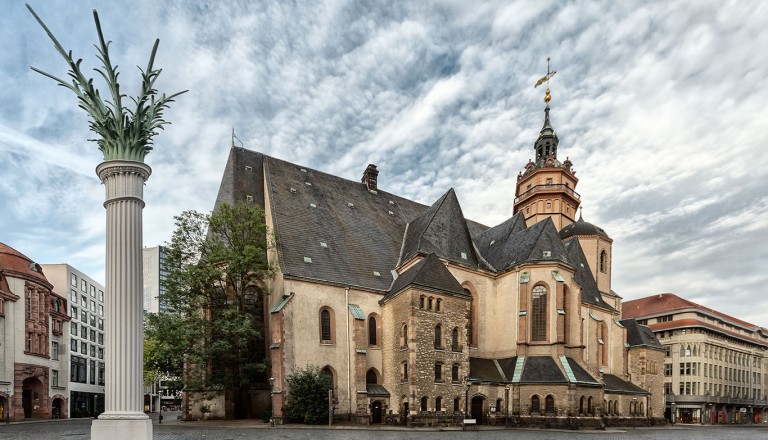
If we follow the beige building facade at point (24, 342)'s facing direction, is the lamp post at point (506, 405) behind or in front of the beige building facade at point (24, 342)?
in front

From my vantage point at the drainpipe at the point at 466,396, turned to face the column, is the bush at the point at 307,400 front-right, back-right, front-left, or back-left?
front-right

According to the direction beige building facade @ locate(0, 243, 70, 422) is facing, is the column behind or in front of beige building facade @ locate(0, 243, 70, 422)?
in front

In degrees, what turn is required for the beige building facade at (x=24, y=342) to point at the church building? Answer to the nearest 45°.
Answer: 0° — it already faces it

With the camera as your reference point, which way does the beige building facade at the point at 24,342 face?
facing the viewer and to the right of the viewer

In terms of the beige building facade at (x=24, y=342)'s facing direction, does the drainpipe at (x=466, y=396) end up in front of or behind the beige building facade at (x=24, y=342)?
in front
